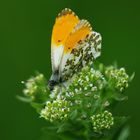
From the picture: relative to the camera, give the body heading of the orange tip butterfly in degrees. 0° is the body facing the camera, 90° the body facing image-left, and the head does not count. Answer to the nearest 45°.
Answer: approximately 90°
